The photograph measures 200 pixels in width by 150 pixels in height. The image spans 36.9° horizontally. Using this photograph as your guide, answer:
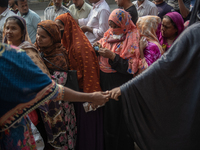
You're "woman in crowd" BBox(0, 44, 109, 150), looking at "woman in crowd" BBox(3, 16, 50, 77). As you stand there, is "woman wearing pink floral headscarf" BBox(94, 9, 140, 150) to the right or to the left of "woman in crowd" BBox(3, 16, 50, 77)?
right

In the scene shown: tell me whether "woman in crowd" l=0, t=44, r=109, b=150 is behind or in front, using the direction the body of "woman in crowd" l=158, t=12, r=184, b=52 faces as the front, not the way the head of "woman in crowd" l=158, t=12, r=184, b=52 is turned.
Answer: in front

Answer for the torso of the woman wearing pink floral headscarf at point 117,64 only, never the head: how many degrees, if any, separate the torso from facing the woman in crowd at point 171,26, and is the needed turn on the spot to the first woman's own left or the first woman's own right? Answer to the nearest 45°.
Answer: approximately 180°

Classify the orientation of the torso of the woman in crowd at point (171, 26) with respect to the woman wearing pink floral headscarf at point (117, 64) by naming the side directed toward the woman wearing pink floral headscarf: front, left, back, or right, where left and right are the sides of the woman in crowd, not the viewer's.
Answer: front

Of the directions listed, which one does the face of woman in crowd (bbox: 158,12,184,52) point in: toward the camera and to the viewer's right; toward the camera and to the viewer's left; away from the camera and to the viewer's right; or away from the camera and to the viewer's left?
toward the camera and to the viewer's left
